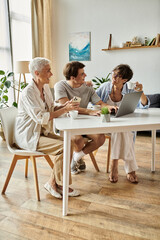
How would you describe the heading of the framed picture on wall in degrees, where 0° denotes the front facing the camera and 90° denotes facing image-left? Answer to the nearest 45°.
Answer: approximately 0°

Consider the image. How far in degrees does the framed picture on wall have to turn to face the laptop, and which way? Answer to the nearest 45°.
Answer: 0° — it already faces it

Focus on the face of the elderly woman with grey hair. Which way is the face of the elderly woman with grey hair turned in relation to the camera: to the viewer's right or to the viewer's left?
to the viewer's right

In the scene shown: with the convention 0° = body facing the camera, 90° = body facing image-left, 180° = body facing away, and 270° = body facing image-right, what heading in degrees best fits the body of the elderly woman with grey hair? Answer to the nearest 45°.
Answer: approximately 270°
